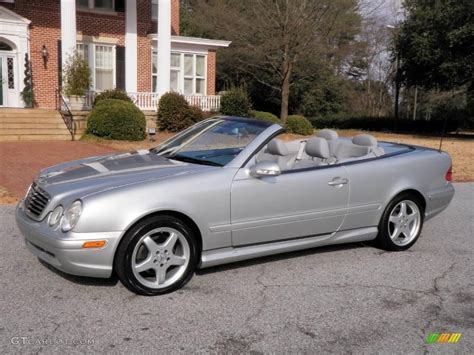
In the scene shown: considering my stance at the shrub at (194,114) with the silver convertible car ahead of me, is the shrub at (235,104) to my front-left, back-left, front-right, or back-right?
back-left

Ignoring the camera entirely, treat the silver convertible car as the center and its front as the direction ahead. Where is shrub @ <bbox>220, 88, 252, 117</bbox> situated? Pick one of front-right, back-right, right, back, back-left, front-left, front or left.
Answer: back-right

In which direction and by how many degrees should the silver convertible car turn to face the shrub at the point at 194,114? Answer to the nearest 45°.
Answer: approximately 135° to its right

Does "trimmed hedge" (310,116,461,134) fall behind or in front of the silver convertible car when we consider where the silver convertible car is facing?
behind

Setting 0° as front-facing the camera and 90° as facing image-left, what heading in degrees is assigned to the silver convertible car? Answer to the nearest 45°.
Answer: approximately 45°

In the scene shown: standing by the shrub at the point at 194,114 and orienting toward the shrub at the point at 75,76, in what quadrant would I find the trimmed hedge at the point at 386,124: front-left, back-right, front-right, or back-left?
back-right

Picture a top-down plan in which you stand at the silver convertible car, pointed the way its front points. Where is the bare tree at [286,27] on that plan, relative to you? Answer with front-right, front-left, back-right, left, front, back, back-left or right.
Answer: back-right

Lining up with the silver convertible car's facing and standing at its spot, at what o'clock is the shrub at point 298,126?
The shrub is roughly at 5 o'clock from the silver convertible car.

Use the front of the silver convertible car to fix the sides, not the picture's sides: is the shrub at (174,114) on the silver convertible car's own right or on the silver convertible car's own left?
on the silver convertible car's own right
